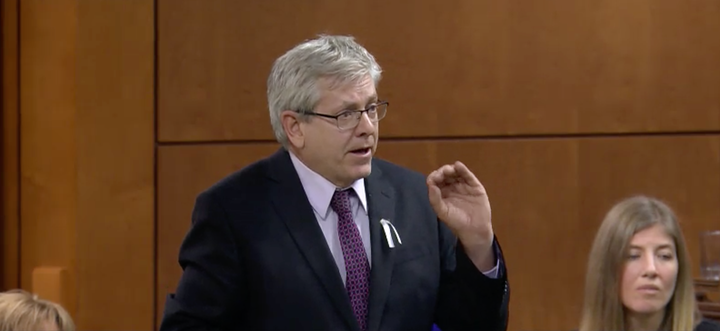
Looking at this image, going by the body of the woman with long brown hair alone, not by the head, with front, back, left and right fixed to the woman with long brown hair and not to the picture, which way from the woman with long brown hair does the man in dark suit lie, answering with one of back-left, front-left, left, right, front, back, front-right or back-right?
front-right

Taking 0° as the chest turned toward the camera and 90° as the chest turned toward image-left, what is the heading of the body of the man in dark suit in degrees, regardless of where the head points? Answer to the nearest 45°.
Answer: approximately 315°

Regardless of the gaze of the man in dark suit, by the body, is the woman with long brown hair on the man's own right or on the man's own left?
on the man's own left

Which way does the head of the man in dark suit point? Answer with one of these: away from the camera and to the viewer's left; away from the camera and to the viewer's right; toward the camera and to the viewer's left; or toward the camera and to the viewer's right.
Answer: toward the camera and to the viewer's right

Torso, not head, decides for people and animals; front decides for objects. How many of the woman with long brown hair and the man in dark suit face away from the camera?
0
